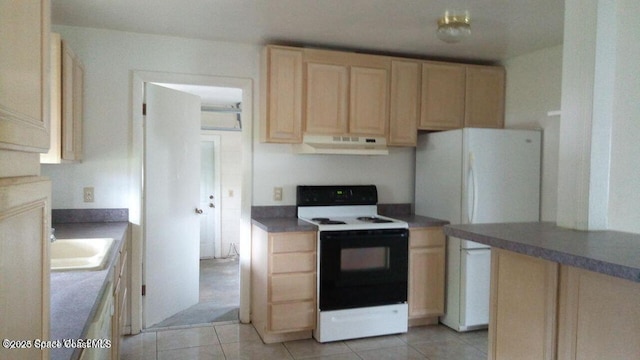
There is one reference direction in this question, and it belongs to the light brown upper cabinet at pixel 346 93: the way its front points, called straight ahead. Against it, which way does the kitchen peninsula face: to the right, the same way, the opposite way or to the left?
to the right

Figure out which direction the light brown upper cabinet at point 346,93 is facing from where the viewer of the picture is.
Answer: facing the viewer

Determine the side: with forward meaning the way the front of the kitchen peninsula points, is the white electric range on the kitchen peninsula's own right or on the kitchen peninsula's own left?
on the kitchen peninsula's own right

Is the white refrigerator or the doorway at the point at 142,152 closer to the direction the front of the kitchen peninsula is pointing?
the doorway

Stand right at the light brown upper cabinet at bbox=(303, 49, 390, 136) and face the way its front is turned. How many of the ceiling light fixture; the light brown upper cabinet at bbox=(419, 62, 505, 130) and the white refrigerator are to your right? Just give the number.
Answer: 0

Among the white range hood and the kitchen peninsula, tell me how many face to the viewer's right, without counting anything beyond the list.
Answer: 0

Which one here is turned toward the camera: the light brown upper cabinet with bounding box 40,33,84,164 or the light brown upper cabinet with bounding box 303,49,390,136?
the light brown upper cabinet with bounding box 303,49,390,136

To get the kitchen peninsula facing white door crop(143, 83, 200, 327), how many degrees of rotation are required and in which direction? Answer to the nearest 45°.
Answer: approximately 45° to its right

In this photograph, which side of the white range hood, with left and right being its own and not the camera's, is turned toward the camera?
front

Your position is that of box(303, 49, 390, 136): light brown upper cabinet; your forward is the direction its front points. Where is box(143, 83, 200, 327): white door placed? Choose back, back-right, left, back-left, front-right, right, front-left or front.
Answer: right

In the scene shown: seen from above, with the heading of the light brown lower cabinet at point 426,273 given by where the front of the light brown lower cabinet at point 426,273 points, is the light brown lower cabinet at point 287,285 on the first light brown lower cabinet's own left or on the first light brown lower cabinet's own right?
on the first light brown lower cabinet's own right

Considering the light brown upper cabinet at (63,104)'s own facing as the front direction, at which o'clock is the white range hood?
The white range hood is roughly at 12 o'clock from the light brown upper cabinet.

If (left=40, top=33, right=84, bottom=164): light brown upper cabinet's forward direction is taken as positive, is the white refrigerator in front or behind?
in front

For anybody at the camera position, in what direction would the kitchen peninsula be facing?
facing the viewer and to the left of the viewer

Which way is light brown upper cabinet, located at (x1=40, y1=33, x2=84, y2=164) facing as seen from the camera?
to the viewer's right

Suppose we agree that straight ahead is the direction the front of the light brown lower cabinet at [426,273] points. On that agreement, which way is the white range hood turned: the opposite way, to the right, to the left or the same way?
the same way
